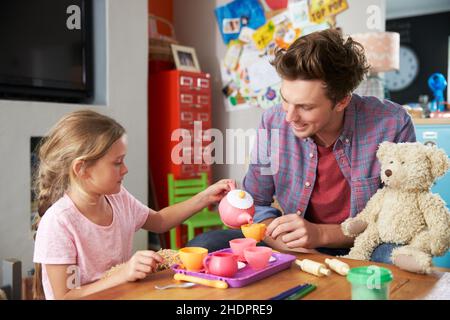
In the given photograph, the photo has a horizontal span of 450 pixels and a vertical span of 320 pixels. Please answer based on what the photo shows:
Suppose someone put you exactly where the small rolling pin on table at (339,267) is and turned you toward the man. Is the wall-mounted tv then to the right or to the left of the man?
left

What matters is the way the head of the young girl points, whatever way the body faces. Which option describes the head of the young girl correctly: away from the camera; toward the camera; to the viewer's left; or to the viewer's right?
to the viewer's right

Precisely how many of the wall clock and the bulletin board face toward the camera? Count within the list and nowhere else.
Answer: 2

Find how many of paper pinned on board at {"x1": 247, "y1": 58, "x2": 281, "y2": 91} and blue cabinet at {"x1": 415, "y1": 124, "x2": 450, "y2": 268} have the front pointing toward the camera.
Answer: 2

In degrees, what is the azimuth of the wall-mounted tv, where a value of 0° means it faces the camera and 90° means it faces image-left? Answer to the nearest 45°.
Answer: approximately 0°

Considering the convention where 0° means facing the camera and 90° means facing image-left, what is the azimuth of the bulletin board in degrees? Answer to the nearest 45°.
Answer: approximately 0°
